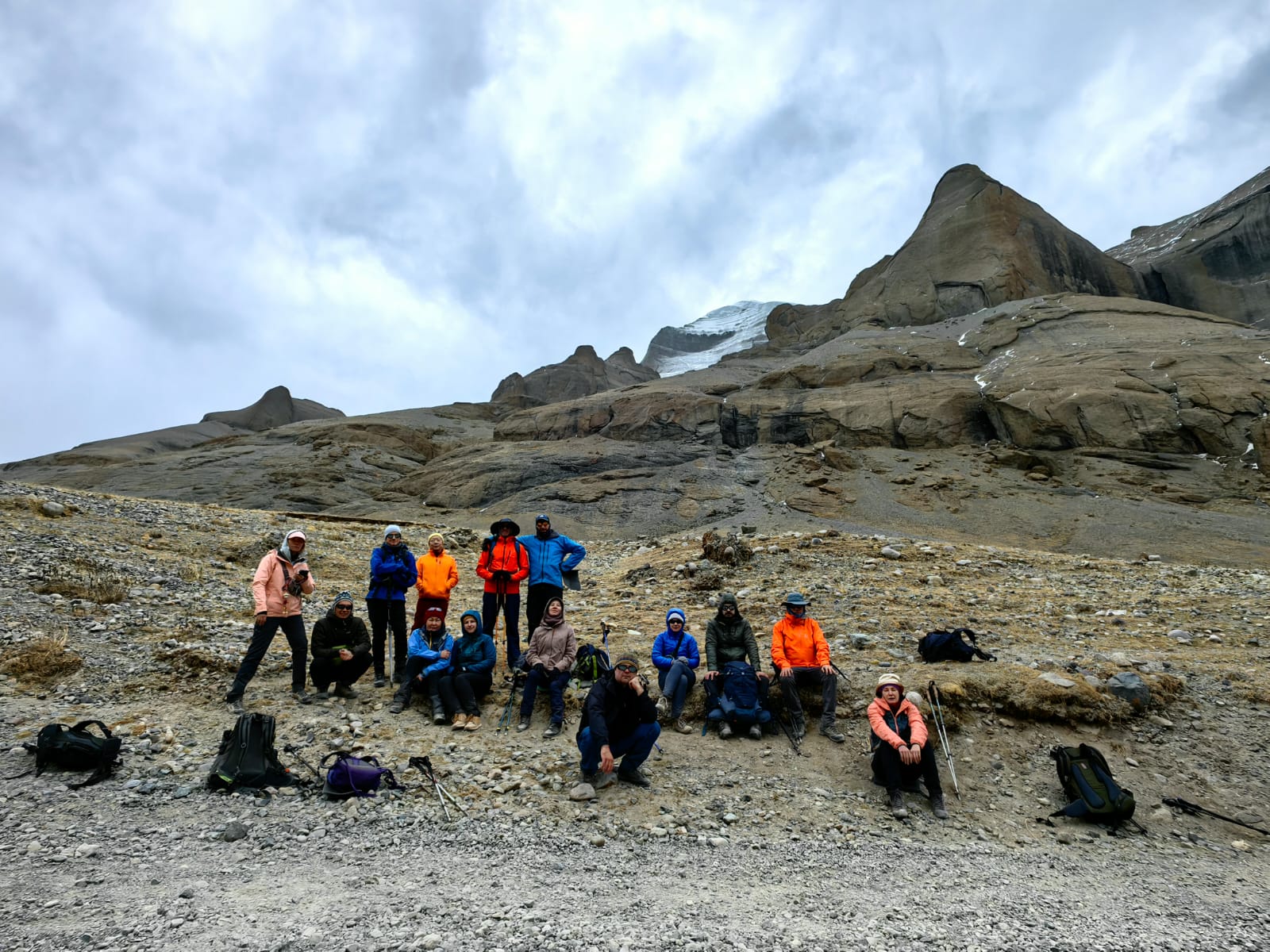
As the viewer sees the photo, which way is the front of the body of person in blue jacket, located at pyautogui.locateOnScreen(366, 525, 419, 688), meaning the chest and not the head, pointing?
toward the camera

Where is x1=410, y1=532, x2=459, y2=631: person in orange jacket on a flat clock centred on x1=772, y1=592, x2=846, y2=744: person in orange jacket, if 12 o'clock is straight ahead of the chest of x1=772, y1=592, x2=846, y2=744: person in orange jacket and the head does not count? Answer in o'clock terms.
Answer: x1=410, y1=532, x2=459, y2=631: person in orange jacket is roughly at 3 o'clock from x1=772, y1=592, x2=846, y2=744: person in orange jacket.

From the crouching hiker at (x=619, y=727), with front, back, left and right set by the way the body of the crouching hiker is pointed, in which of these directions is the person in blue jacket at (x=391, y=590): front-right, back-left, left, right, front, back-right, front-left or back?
back-right

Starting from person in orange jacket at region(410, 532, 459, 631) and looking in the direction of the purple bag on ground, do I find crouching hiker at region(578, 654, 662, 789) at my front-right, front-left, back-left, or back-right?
front-left

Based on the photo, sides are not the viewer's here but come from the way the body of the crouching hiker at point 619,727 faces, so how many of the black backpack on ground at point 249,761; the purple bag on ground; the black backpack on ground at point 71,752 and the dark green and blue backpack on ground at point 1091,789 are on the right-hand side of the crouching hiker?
3

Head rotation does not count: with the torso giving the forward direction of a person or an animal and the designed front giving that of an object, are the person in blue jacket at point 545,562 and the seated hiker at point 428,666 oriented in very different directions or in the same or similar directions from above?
same or similar directions

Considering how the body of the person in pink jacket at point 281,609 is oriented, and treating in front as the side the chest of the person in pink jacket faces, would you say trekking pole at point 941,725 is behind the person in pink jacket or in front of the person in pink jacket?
in front

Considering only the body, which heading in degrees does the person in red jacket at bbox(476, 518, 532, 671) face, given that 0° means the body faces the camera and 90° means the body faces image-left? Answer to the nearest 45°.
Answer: approximately 0°

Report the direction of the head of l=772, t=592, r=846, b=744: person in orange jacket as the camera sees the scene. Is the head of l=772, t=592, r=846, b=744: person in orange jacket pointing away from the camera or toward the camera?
toward the camera

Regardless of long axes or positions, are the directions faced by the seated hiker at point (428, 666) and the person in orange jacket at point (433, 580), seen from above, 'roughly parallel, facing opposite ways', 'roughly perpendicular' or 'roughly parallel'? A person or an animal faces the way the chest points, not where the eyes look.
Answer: roughly parallel

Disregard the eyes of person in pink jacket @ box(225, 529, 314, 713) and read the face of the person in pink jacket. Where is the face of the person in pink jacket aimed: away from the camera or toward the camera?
toward the camera

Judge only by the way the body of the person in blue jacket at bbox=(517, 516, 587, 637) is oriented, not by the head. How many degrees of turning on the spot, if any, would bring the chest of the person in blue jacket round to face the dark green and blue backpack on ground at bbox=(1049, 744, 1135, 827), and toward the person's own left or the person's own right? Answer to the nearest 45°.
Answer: approximately 45° to the person's own left

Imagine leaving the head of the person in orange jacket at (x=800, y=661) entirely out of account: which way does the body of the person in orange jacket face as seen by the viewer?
toward the camera

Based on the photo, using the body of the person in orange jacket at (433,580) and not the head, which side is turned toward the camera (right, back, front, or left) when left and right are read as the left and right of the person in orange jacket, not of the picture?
front

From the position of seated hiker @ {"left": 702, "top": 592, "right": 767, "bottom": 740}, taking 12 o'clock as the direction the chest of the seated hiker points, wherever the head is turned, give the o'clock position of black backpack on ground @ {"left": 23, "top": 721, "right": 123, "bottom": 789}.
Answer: The black backpack on ground is roughly at 2 o'clock from the seated hiker.

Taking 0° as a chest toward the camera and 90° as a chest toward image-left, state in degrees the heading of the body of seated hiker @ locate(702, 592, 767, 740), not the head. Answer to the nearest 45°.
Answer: approximately 0°
